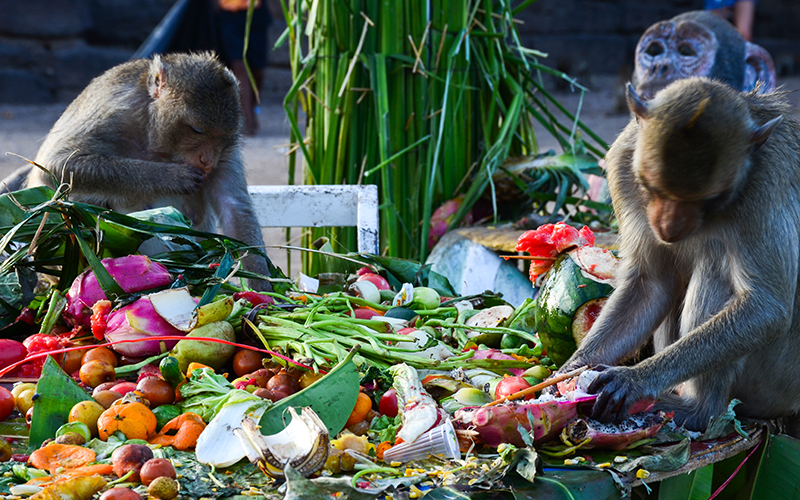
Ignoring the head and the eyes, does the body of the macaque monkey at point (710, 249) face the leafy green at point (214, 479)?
yes

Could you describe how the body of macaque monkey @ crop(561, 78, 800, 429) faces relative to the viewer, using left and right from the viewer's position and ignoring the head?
facing the viewer and to the left of the viewer

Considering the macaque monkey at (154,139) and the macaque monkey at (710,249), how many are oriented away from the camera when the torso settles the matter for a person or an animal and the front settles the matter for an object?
0

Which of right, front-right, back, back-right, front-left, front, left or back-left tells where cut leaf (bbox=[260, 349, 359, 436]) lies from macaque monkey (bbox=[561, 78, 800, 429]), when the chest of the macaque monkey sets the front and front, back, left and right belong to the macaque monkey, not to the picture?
front

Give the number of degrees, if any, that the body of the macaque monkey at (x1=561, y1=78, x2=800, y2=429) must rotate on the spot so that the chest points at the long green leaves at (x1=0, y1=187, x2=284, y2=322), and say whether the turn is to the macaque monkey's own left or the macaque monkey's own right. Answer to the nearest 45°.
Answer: approximately 45° to the macaque monkey's own right

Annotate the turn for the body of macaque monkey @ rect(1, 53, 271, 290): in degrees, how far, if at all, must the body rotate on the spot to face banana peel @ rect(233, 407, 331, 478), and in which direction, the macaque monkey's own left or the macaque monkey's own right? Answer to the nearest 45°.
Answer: approximately 45° to the macaque monkey's own right

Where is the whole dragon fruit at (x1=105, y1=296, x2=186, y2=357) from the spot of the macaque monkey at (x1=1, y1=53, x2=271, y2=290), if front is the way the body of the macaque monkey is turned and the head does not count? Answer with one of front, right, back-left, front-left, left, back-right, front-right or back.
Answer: front-right

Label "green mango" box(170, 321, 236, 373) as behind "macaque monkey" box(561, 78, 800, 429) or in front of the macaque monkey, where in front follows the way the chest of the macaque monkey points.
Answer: in front

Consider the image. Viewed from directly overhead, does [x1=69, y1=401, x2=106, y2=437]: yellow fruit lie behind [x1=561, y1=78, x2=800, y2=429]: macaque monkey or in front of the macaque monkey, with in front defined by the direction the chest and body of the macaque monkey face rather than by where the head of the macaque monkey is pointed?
in front

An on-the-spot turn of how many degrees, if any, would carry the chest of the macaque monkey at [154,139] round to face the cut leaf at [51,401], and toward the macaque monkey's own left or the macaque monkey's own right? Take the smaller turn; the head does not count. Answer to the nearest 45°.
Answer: approximately 45° to the macaque monkey's own right

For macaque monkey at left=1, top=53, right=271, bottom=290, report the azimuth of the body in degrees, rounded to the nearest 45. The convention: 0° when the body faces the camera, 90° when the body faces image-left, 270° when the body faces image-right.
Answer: approximately 315°
